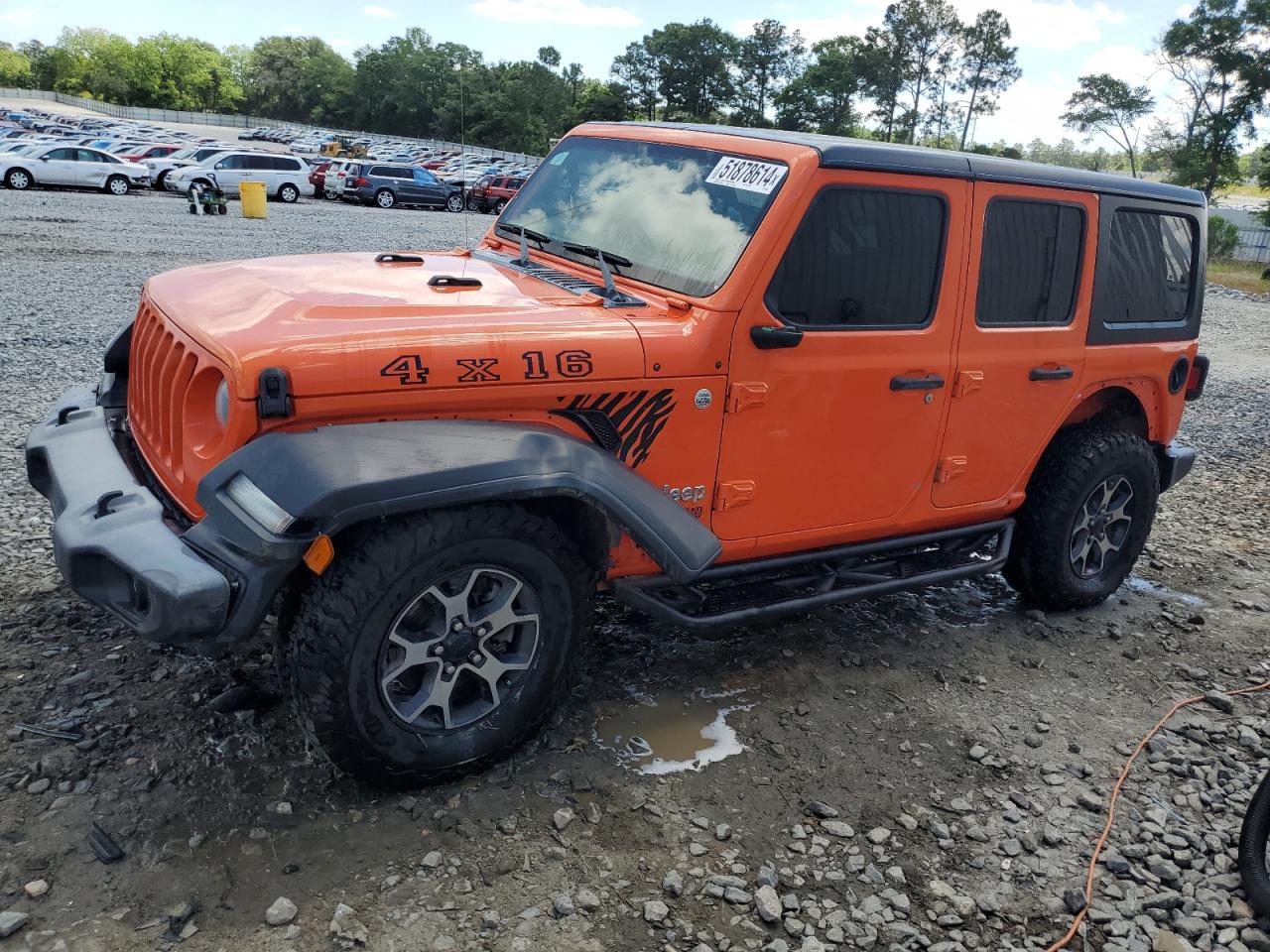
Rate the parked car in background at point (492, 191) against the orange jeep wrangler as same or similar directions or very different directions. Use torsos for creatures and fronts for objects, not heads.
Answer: very different directions

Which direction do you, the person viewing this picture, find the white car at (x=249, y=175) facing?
facing to the left of the viewer

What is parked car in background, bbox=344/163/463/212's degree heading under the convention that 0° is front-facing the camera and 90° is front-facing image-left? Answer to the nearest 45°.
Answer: approximately 225°

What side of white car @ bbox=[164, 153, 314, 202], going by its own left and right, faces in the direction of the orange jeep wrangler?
left

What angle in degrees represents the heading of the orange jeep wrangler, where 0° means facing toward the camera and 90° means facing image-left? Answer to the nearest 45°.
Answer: approximately 45°

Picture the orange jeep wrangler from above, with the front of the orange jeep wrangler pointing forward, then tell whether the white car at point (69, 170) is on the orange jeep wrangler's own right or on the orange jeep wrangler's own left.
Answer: on the orange jeep wrangler's own right

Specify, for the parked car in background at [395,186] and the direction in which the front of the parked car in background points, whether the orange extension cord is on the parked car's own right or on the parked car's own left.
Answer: on the parked car's own right

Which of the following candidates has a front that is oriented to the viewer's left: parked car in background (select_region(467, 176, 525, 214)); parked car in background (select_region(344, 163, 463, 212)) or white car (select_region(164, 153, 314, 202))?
the white car

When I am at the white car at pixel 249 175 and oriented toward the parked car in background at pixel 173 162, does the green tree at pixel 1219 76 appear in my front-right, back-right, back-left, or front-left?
back-right

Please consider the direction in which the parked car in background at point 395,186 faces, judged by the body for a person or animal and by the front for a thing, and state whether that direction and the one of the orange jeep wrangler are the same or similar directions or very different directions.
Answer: very different directions
